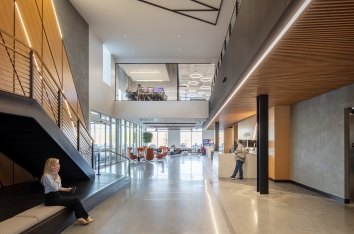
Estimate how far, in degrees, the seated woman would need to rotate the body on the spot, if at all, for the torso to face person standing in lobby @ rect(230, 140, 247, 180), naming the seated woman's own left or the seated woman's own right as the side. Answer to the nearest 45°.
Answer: approximately 45° to the seated woman's own left

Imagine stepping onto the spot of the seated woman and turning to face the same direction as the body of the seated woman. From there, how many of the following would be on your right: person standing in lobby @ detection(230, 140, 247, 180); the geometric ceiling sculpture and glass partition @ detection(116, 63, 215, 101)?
0

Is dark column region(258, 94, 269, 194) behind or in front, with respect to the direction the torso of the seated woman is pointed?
in front

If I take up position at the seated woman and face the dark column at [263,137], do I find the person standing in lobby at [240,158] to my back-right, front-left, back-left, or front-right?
front-left

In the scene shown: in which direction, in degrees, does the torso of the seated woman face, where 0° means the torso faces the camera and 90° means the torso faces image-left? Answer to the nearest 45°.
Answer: approximately 270°

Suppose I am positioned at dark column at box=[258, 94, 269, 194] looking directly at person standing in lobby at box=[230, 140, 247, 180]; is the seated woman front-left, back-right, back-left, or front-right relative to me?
back-left

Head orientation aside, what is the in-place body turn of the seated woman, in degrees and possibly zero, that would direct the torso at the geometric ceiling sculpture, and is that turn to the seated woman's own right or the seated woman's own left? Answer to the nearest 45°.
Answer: approximately 45° to the seated woman's own left

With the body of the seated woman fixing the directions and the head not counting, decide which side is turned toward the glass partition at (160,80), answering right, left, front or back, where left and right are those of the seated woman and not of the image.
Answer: left
